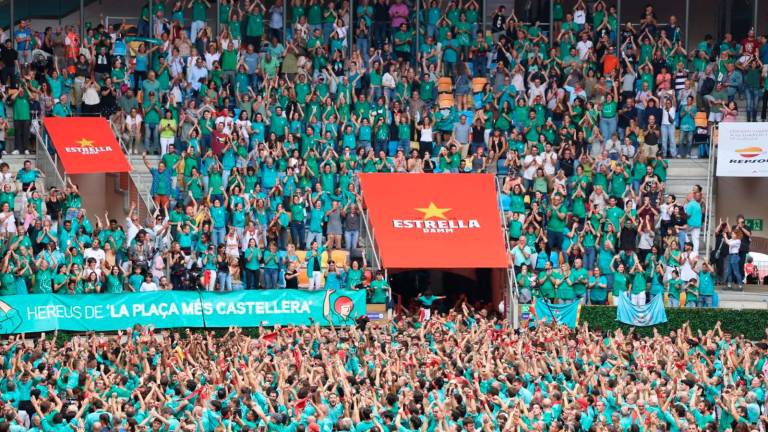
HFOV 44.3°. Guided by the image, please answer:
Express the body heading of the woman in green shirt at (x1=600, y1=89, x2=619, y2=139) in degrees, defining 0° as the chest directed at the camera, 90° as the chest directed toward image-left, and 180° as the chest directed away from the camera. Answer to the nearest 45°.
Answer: approximately 45°

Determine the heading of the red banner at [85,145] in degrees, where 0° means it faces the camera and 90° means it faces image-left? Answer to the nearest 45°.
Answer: approximately 0°

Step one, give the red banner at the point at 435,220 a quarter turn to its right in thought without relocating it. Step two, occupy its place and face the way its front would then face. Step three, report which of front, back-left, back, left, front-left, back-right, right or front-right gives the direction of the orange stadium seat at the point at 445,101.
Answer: right

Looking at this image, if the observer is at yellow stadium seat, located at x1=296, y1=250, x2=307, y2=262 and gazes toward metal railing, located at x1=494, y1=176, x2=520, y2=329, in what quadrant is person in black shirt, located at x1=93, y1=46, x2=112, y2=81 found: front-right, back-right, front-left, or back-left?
back-left

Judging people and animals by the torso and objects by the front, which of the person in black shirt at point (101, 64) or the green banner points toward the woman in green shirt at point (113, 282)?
the person in black shirt

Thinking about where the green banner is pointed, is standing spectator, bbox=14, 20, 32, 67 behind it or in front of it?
behind

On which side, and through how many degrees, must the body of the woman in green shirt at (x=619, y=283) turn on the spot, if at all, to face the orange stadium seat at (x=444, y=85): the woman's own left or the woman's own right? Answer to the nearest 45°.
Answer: approximately 135° to the woman's own right

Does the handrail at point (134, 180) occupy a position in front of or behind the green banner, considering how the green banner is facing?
behind
